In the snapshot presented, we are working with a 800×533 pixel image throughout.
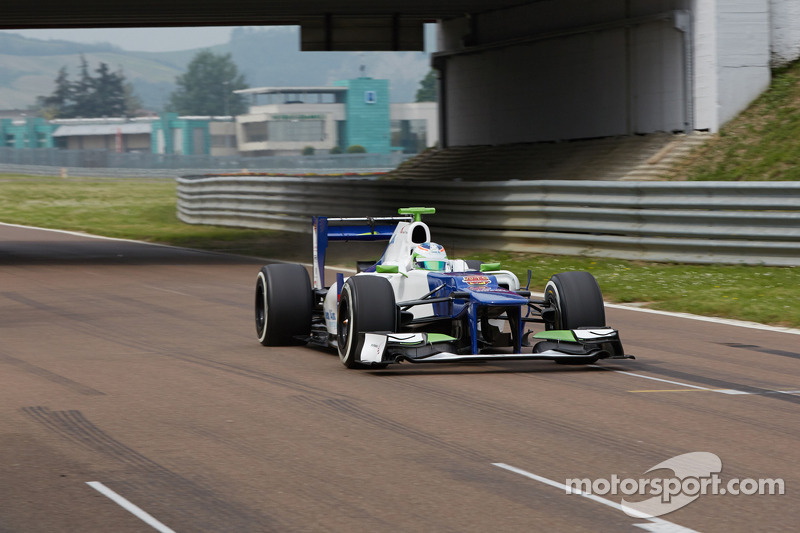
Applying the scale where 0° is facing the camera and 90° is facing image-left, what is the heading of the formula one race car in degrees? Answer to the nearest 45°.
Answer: approximately 315°

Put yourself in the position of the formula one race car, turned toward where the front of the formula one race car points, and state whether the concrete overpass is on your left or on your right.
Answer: on your left
